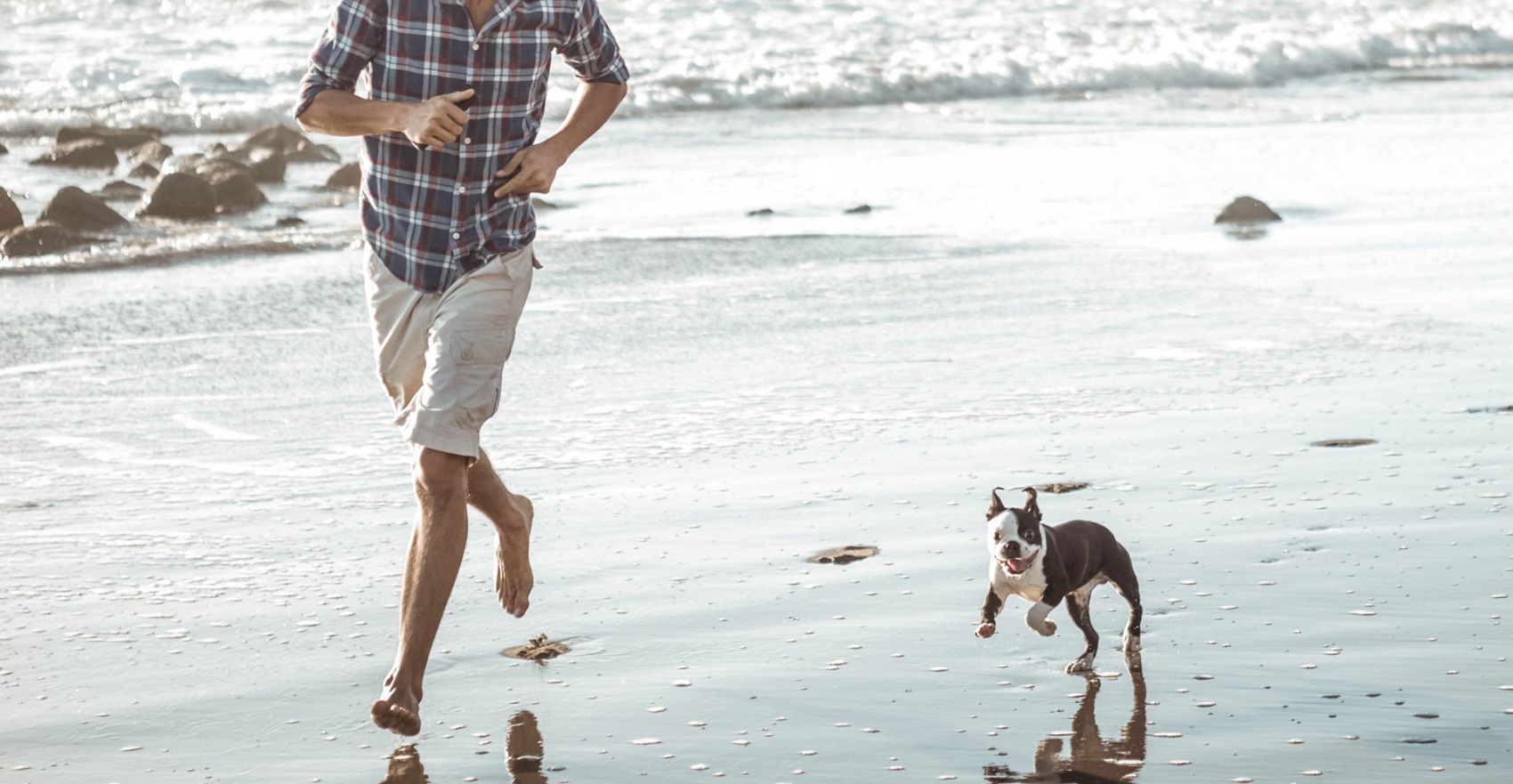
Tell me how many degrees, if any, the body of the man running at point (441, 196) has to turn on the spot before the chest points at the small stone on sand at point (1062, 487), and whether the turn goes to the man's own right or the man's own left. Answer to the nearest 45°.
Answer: approximately 135° to the man's own left

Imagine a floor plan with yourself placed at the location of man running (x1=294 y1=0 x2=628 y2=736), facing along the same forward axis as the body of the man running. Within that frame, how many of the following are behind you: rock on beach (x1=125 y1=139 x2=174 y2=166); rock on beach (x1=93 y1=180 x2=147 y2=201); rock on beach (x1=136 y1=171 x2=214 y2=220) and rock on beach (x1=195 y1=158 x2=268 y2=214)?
4

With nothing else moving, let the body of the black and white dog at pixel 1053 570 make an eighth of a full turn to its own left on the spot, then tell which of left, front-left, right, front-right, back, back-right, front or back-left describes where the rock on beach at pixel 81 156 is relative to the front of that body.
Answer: back-right

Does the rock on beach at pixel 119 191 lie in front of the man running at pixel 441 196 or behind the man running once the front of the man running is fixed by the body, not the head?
behind

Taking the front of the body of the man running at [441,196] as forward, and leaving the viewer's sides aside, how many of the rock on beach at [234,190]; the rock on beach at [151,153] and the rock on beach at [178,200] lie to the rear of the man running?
3

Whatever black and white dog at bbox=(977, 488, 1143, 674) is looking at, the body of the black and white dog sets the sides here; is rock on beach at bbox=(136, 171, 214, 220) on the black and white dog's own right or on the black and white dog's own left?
on the black and white dog's own right

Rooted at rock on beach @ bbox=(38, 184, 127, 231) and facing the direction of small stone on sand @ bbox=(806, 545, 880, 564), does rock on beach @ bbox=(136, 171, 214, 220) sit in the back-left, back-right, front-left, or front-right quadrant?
back-left

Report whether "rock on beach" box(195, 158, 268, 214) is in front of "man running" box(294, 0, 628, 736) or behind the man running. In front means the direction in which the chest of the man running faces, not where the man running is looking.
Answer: behind

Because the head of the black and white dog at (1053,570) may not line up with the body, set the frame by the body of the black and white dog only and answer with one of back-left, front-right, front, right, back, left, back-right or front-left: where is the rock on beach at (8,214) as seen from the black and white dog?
right

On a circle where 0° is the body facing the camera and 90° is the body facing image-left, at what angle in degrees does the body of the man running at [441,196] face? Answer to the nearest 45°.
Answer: approximately 0°
